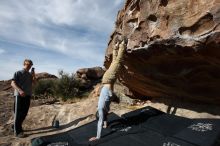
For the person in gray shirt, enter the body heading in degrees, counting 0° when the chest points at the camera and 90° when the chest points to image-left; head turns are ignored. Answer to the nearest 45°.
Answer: approximately 315°

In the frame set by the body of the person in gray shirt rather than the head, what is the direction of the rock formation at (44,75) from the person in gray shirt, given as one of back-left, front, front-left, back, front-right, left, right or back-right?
back-left

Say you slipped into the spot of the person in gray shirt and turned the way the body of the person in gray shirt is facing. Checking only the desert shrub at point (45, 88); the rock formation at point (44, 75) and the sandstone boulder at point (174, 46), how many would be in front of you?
1
